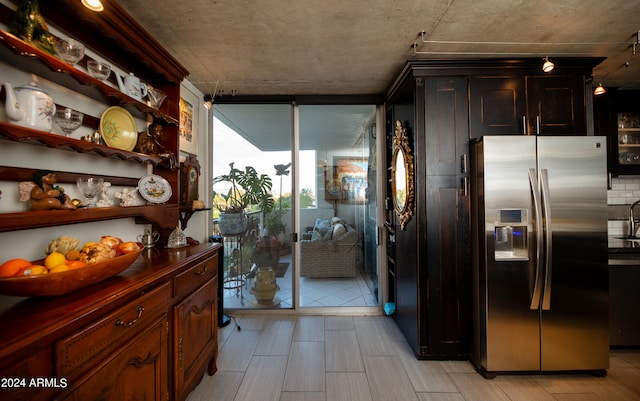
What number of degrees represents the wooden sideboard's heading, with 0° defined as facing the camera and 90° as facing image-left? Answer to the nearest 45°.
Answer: approximately 315°

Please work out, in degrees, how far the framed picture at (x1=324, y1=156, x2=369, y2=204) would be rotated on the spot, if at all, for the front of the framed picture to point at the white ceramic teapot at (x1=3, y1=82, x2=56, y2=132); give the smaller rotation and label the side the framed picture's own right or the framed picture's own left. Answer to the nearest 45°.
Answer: approximately 45° to the framed picture's own right

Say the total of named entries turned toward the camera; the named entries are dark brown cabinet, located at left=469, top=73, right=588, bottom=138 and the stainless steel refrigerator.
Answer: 2

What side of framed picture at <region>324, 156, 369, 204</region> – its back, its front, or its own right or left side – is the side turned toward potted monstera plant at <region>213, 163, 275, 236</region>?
right

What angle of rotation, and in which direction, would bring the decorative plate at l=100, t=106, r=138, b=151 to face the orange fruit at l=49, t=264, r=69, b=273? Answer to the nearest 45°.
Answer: approximately 45° to its right

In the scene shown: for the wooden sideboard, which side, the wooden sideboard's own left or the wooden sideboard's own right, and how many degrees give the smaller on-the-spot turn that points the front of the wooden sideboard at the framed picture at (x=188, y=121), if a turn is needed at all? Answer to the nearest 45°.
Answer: approximately 135° to the wooden sideboard's own left

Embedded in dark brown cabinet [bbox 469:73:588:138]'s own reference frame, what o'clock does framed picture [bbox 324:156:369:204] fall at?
The framed picture is roughly at 5 o'clock from the dark brown cabinet.

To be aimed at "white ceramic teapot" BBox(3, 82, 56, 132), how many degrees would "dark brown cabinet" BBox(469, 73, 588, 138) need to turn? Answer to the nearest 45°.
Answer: approximately 45° to its right
